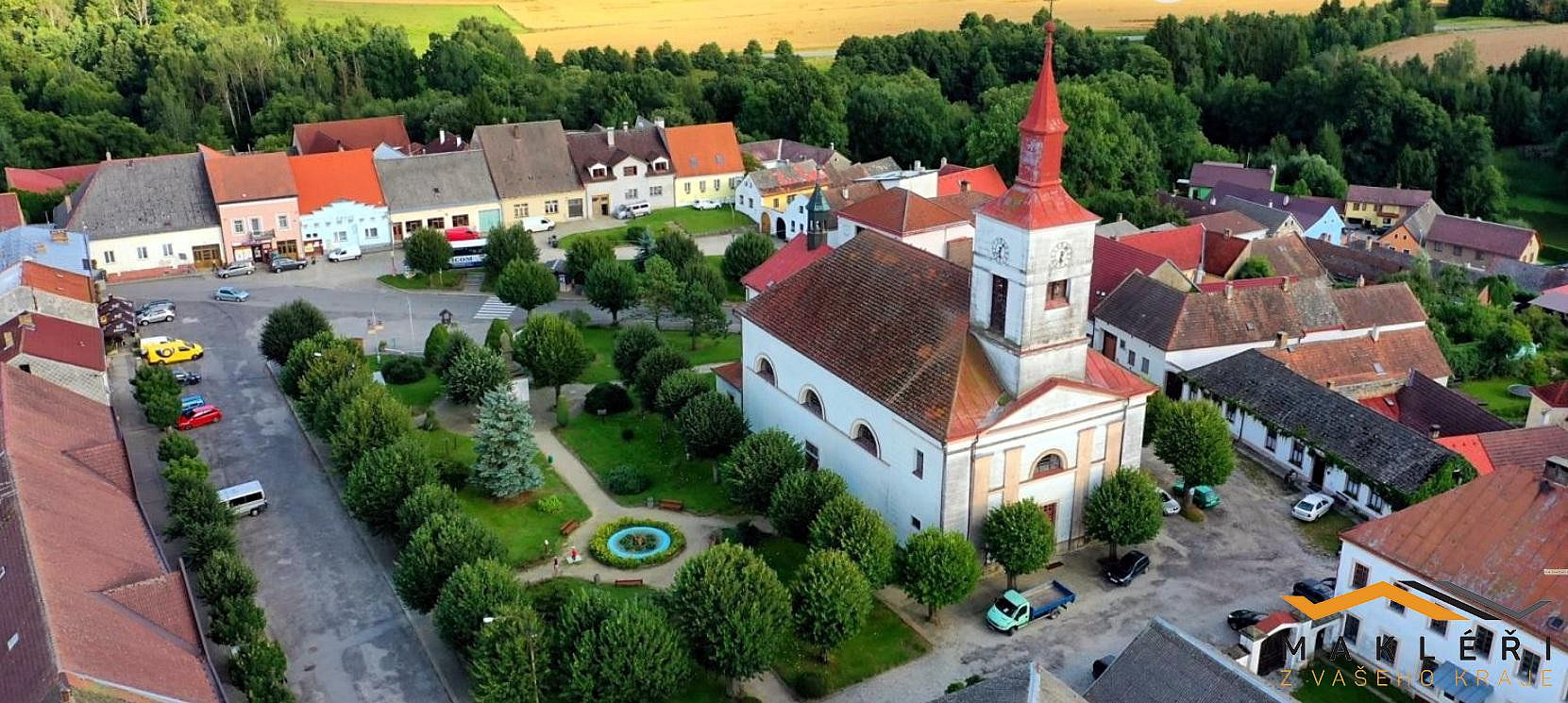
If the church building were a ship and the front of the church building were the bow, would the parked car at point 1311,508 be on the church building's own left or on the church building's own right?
on the church building's own left

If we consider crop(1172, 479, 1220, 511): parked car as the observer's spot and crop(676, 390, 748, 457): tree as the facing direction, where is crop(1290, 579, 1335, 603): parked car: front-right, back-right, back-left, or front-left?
back-left

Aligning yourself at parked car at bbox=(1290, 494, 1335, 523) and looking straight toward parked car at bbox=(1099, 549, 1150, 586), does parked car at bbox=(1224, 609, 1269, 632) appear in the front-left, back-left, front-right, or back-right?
front-left

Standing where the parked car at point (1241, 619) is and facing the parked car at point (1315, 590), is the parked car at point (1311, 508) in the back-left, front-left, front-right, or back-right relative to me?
front-left

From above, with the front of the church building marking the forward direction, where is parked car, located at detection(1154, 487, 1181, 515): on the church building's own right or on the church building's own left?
on the church building's own left

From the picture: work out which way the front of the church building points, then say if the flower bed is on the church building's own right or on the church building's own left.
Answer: on the church building's own right

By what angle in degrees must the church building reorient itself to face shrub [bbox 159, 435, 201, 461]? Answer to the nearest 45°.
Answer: approximately 135° to its right

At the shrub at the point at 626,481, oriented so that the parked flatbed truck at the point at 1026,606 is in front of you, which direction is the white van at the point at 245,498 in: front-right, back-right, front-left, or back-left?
back-right

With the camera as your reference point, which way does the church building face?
facing the viewer and to the right of the viewer

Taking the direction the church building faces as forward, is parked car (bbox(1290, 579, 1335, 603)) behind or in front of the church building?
in front

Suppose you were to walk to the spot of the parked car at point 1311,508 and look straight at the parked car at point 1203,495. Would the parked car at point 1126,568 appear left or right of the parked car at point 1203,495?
left

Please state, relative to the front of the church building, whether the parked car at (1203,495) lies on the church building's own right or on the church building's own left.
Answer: on the church building's own left

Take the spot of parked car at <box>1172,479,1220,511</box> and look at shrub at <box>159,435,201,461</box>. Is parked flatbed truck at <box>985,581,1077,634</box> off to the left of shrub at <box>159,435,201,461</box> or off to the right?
left

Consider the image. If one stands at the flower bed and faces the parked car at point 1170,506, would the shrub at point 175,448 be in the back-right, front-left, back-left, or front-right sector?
back-left
